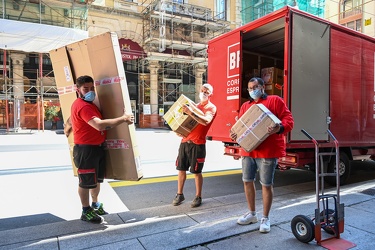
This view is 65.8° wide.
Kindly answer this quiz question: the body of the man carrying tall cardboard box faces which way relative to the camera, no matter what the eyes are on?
to the viewer's right

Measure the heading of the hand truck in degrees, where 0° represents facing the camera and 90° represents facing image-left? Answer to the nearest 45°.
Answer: approximately 315°

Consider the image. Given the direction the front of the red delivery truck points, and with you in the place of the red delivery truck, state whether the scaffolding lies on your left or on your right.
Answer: on your left

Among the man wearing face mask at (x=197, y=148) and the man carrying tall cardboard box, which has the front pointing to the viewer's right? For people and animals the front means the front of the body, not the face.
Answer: the man carrying tall cardboard box

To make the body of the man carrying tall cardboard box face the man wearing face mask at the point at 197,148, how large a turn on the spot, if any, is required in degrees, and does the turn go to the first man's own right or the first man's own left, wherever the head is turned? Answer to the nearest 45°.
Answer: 0° — they already face them

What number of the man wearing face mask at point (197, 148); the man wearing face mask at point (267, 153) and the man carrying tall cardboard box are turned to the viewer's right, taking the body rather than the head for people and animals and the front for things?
1

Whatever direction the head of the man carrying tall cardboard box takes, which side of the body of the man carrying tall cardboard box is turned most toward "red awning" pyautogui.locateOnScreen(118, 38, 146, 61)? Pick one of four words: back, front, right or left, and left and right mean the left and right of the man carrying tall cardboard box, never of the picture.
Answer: left

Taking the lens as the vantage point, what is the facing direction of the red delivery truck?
facing away from the viewer and to the right of the viewer

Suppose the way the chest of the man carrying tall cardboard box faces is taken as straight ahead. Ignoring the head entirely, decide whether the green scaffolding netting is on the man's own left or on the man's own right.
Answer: on the man's own left

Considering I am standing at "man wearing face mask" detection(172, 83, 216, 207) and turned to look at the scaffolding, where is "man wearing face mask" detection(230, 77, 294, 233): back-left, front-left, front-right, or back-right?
back-right

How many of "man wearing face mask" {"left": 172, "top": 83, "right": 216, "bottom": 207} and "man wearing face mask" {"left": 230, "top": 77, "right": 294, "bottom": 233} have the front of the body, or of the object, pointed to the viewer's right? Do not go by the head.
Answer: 0
